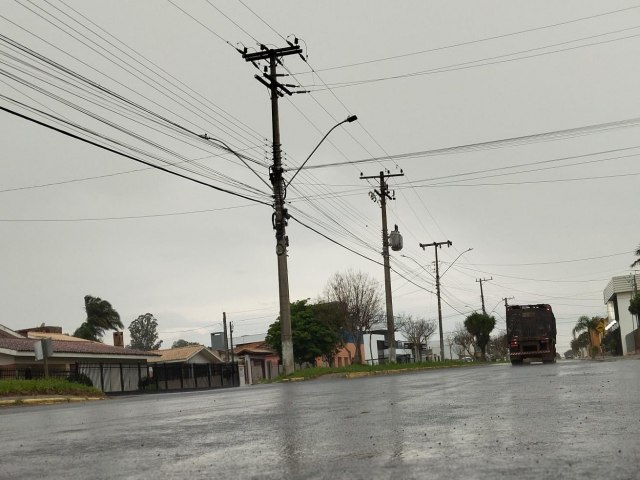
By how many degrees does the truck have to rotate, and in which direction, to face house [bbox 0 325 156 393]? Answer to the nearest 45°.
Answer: approximately 90° to its left

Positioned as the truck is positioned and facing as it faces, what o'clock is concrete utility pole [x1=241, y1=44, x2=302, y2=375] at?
The concrete utility pole is roughly at 7 o'clock from the truck.

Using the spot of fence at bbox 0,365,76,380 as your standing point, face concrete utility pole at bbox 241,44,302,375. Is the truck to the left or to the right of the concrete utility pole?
left

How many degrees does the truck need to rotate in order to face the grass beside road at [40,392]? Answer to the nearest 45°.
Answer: approximately 135° to its left

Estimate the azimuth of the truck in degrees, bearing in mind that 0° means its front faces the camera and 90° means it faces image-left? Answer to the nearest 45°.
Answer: approximately 180°

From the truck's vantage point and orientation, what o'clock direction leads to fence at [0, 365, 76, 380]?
The fence is roughly at 8 o'clock from the truck.
